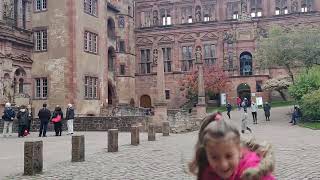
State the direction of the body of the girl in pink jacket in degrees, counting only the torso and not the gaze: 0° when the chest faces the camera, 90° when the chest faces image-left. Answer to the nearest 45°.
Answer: approximately 0°

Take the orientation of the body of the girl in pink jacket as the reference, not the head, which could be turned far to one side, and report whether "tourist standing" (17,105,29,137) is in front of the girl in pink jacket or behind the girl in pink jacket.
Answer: behind

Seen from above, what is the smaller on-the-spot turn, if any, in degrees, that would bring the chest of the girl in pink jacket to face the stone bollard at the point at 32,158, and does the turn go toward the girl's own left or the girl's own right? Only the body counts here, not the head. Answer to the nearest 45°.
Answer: approximately 135° to the girl's own right
